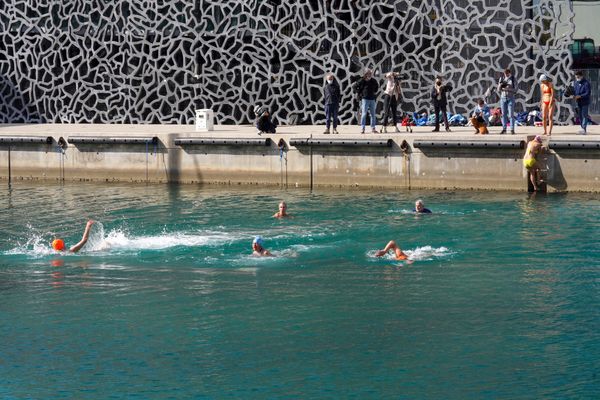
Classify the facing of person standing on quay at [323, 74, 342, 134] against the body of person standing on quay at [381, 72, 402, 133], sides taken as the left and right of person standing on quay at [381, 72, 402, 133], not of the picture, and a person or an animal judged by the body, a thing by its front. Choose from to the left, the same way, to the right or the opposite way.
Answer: the same way

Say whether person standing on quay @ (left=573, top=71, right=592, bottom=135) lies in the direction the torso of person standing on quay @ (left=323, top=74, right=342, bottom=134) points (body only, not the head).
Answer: no

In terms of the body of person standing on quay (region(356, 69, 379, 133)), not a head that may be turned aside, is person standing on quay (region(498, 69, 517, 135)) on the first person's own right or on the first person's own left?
on the first person's own left

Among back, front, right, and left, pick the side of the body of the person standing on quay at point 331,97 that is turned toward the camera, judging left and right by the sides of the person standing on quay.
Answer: front

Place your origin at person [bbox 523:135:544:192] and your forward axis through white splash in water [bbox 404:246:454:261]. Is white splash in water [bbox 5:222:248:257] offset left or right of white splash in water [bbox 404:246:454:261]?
right

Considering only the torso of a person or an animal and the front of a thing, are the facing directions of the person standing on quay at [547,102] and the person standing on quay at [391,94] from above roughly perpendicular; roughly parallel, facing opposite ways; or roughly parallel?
roughly parallel

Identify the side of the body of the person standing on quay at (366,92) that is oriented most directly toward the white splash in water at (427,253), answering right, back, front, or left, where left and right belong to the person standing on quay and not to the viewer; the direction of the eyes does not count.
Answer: front

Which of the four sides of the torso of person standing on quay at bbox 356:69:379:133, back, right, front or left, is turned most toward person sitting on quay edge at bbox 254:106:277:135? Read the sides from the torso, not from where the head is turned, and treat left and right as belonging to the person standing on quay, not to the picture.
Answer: right

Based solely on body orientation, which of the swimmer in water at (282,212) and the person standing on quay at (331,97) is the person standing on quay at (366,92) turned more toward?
the swimmer in water

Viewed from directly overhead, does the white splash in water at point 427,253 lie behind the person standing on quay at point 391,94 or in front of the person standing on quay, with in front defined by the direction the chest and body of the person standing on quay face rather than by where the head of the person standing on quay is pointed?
in front

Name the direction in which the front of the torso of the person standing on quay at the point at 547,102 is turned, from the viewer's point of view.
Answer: toward the camera

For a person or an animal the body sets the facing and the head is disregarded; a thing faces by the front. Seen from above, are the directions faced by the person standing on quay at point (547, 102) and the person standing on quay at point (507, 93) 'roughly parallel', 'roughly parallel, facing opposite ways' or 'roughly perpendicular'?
roughly parallel

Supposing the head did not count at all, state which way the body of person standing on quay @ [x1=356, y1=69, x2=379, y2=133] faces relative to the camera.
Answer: toward the camera

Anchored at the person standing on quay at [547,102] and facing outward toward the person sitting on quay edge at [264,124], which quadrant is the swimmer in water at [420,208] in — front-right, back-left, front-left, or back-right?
front-left
